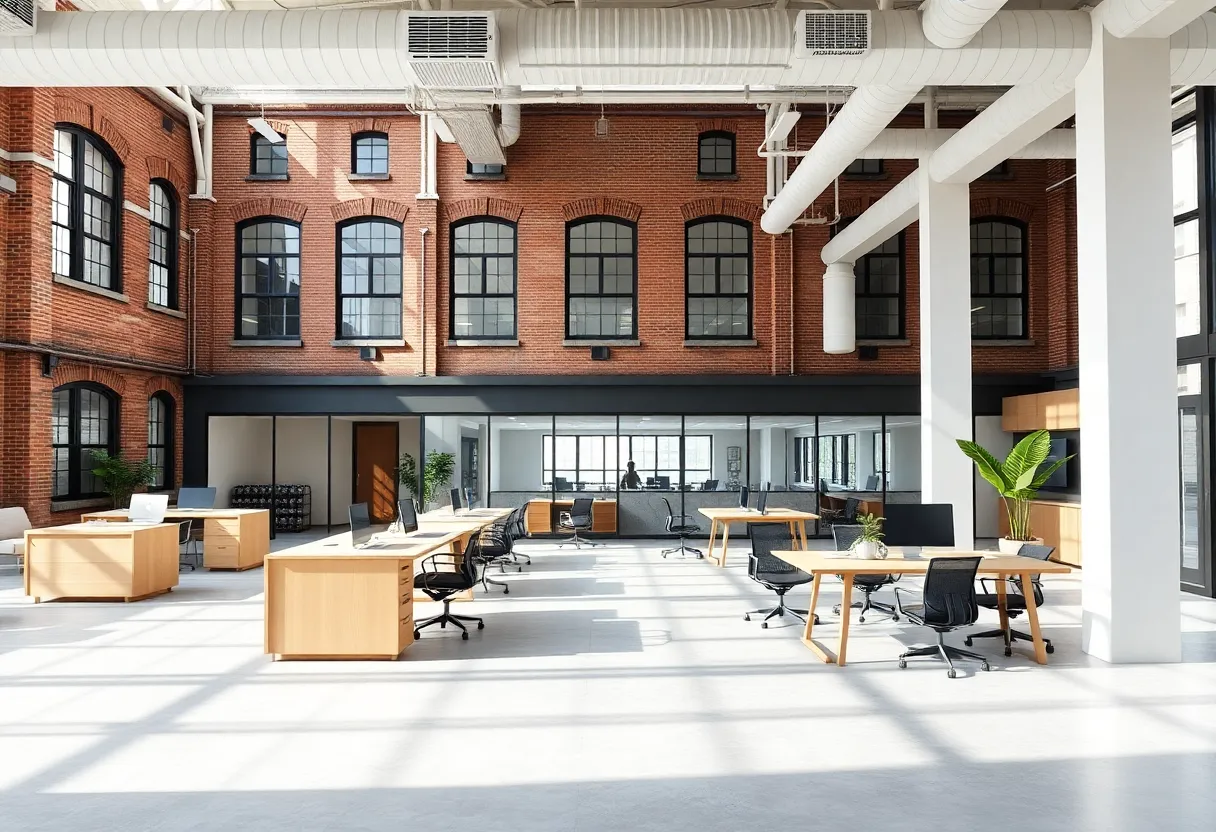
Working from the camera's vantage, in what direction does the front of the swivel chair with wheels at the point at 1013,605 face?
facing the viewer and to the left of the viewer

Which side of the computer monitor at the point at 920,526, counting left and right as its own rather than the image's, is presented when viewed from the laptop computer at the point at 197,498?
right

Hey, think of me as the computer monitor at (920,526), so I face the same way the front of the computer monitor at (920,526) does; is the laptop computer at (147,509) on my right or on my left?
on my right

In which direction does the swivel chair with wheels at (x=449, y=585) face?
to the viewer's left

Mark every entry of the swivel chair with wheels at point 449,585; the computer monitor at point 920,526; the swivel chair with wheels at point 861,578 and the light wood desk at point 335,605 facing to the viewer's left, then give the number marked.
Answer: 1

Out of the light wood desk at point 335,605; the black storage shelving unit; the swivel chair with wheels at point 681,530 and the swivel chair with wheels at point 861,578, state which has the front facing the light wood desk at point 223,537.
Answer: the black storage shelving unit

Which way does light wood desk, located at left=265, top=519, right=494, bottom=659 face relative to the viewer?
to the viewer's right

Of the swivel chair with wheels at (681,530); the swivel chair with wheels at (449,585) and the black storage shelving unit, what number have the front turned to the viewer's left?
1

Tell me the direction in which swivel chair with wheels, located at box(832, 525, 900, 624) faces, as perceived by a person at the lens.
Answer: facing the viewer and to the right of the viewer

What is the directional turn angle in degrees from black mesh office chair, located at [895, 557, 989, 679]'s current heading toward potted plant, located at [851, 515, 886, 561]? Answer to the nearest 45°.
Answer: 0° — it already faces it

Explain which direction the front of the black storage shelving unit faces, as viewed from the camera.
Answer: facing the viewer

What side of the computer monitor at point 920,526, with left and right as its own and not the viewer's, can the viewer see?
front
